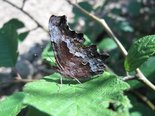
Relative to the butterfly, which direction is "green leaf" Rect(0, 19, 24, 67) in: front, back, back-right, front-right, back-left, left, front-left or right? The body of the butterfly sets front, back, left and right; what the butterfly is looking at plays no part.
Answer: front-right

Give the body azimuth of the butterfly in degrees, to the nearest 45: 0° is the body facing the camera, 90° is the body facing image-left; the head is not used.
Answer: approximately 90°
